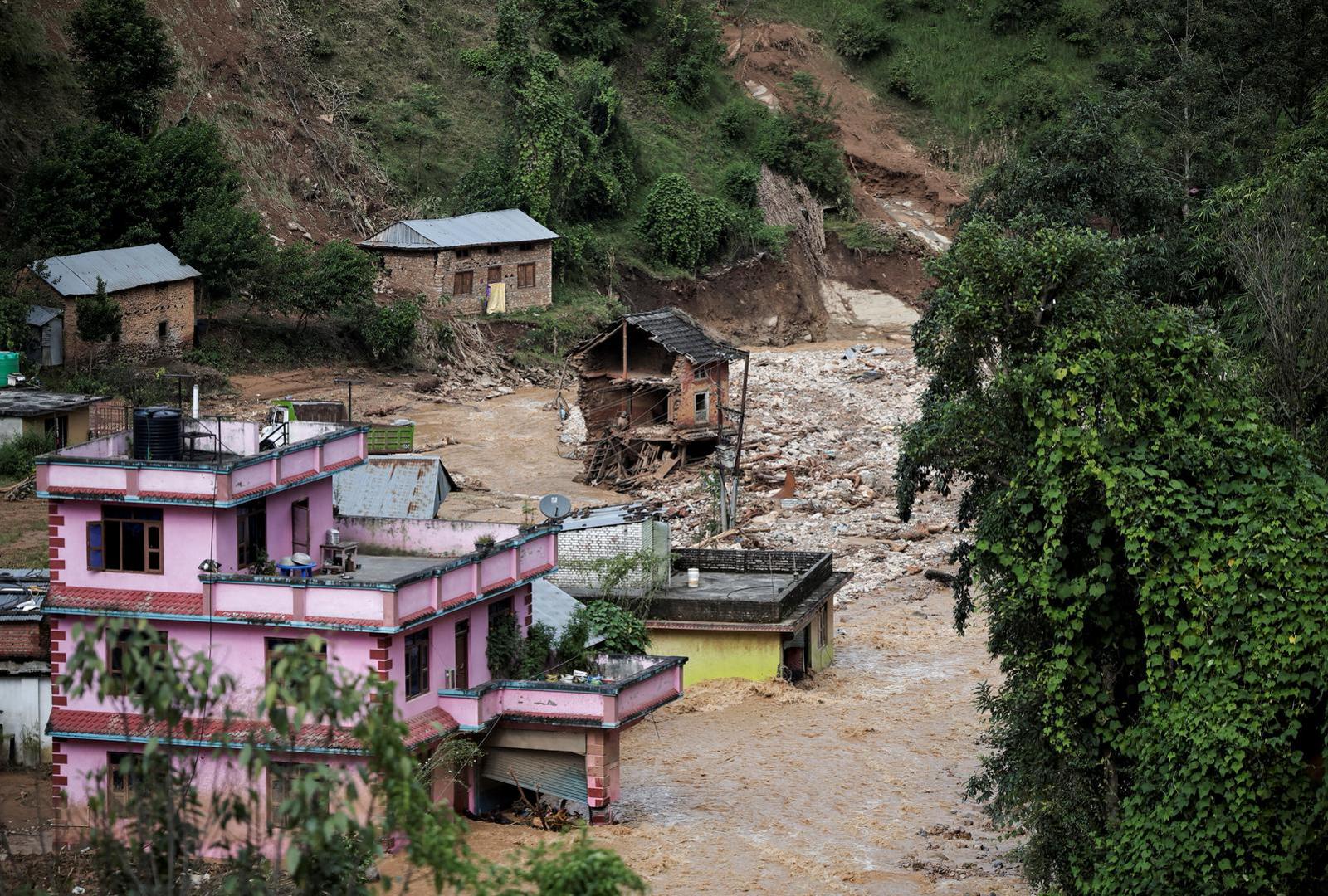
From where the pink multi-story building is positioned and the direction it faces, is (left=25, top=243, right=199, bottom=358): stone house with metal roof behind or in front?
behind

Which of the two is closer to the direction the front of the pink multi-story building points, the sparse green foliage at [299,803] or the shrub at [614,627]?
the sparse green foliage

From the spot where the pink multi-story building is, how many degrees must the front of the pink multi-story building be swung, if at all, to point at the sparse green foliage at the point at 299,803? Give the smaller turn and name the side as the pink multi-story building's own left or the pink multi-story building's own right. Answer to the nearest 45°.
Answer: approximately 45° to the pink multi-story building's own right

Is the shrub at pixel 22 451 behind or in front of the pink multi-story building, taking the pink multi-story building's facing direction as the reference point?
behind

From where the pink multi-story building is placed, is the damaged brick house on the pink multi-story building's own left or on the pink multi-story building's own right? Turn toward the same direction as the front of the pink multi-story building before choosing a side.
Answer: on the pink multi-story building's own left

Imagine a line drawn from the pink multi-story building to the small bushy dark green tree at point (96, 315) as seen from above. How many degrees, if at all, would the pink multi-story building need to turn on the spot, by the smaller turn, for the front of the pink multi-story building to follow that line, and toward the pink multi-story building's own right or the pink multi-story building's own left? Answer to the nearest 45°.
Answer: approximately 135° to the pink multi-story building's own left

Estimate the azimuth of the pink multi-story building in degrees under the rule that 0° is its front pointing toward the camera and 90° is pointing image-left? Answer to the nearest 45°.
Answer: approximately 315°
